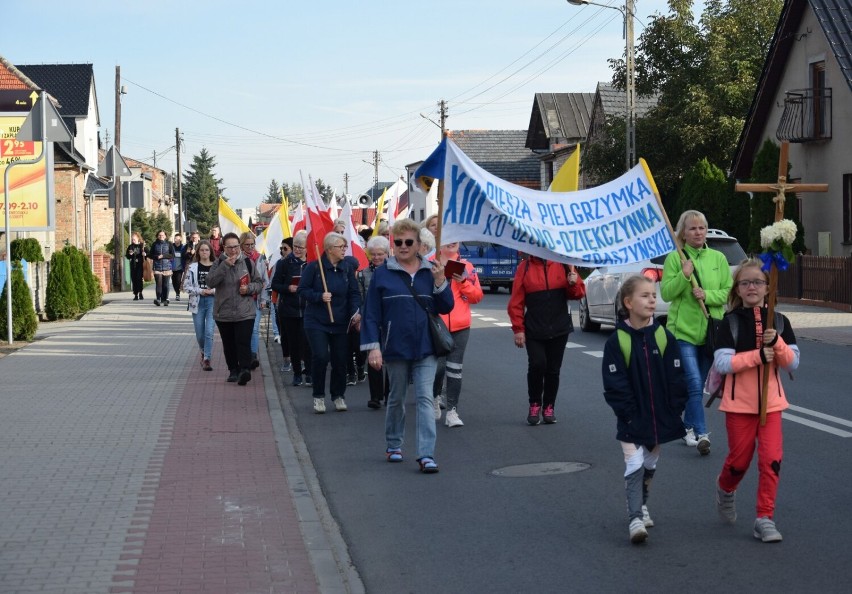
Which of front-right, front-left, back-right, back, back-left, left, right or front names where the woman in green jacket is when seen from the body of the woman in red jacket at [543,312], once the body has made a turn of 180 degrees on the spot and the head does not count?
back-right

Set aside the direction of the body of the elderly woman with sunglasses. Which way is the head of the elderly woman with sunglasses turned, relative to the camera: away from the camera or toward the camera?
toward the camera

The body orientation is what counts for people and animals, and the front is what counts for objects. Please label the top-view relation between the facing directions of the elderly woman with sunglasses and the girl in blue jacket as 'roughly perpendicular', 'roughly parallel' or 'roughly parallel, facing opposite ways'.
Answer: roughly parallel

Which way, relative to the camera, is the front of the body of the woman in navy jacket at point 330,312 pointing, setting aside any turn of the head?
toward the camera

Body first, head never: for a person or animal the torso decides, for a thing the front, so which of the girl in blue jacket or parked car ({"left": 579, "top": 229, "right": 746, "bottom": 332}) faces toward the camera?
the girl in blue jacket

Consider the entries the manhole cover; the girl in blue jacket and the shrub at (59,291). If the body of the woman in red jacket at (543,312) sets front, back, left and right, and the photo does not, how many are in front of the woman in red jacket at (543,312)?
2

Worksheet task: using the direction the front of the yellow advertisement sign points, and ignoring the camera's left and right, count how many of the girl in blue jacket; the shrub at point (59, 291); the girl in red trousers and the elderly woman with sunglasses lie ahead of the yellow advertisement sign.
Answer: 3

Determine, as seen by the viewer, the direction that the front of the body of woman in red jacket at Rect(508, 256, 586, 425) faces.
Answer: toward the camera

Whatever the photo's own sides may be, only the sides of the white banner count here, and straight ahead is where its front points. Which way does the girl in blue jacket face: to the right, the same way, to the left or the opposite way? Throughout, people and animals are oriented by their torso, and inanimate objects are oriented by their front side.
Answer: the same way

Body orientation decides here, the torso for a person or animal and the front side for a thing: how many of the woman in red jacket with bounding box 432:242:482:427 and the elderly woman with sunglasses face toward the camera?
2

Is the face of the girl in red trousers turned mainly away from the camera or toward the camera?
toward the camera

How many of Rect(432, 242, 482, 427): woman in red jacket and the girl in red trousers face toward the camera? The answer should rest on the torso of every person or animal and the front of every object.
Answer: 2

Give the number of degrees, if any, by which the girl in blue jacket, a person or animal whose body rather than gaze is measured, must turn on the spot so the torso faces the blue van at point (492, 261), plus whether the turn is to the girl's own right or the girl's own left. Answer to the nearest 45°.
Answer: approximately 180°

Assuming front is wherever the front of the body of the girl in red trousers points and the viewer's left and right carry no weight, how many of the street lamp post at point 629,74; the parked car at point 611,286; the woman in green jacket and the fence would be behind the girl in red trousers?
4
